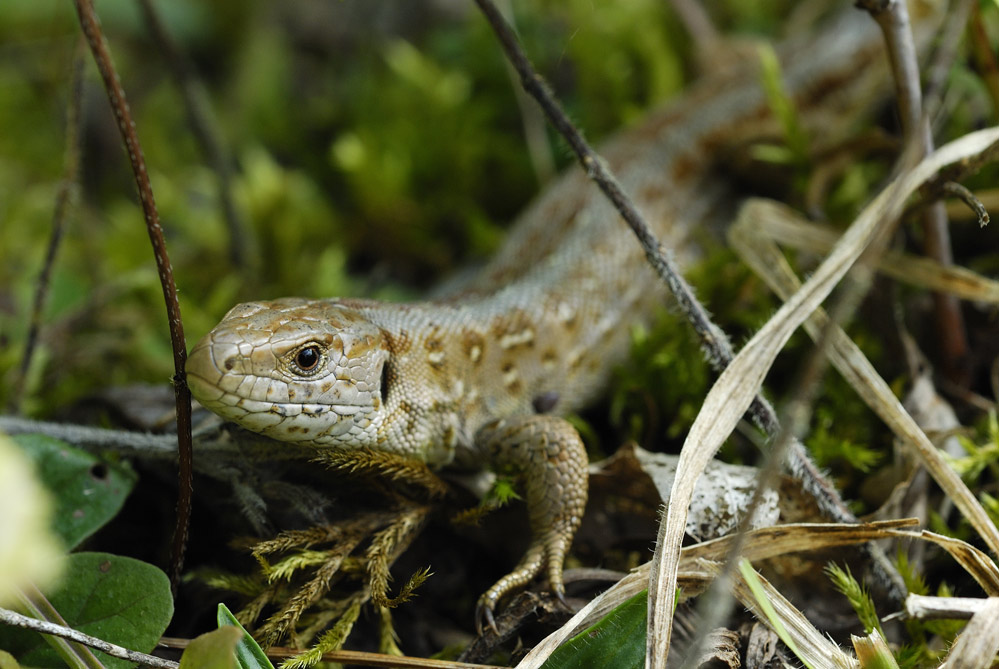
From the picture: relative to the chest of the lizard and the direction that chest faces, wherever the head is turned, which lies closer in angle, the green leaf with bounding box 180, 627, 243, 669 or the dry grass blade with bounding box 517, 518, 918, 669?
the green leaf

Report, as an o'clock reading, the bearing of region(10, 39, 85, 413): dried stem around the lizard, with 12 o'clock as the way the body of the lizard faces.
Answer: The dried stem is roughly at 1 o'clock from the lizard.

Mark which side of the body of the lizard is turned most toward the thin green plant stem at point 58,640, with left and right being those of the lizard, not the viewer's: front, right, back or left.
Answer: front

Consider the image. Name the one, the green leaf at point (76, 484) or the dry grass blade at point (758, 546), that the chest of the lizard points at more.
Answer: the green leaf

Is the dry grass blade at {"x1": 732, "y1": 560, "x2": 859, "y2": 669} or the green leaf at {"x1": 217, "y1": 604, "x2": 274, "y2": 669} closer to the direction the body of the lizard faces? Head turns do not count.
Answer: the green leaf

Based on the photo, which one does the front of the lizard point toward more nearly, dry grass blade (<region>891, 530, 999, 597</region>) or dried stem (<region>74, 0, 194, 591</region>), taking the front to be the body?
the dried stem

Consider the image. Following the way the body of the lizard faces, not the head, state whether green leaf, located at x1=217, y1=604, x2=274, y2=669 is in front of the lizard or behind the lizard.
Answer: in front

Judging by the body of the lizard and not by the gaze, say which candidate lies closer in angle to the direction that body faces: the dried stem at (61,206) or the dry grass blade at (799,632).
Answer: the dried stem

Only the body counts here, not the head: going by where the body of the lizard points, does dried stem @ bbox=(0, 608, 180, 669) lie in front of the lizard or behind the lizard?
in front
